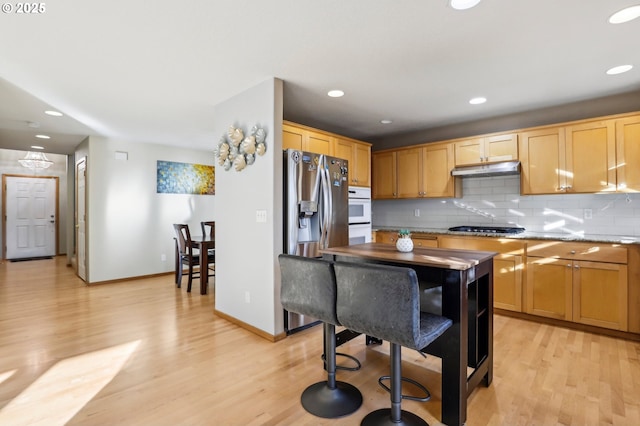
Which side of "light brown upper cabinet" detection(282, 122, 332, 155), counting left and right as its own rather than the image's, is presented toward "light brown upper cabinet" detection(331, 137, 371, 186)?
left

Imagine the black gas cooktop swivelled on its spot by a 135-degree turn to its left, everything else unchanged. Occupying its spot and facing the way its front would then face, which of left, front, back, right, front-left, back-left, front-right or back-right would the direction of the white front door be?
back-left

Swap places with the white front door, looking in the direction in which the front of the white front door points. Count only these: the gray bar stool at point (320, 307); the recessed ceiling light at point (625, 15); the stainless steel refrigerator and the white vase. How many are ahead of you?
4

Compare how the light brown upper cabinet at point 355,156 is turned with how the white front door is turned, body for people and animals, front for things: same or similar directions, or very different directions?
same or similar directions

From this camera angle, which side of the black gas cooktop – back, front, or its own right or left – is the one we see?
front

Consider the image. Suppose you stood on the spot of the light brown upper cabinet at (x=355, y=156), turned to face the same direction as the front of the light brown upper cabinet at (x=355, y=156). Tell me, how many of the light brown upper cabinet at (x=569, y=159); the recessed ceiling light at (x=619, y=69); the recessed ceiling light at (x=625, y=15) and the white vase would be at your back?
0

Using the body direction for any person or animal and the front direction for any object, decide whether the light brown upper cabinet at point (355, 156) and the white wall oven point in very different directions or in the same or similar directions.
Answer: same or similar directions

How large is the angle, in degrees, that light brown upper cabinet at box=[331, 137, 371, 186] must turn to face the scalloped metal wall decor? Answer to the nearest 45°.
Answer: approximately 90° to its right

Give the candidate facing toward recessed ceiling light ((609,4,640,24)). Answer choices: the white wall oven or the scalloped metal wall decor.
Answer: the white wall oven

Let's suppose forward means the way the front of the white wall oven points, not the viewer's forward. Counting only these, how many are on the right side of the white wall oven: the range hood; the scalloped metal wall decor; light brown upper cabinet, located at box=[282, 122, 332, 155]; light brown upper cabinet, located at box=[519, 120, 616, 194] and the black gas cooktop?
2

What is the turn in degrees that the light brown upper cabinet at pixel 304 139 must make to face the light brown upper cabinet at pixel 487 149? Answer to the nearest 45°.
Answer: approximately 45° to its left

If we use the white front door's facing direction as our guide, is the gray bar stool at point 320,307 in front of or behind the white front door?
in front

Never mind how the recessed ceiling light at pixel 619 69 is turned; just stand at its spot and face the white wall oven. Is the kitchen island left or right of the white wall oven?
left

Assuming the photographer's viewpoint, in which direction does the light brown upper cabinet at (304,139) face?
facing the viewer and to the right of the viewer

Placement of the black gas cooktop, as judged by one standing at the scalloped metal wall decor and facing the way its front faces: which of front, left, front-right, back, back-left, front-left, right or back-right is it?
back-left

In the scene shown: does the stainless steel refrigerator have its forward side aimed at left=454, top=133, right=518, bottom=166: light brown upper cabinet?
no

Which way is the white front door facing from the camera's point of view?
toward the camera

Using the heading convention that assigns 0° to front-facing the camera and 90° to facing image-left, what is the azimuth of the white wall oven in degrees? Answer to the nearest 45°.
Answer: approximately 315°

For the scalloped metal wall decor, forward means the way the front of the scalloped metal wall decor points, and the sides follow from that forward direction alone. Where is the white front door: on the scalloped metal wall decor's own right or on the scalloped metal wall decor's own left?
on the scalloped metal wall decor's own right
